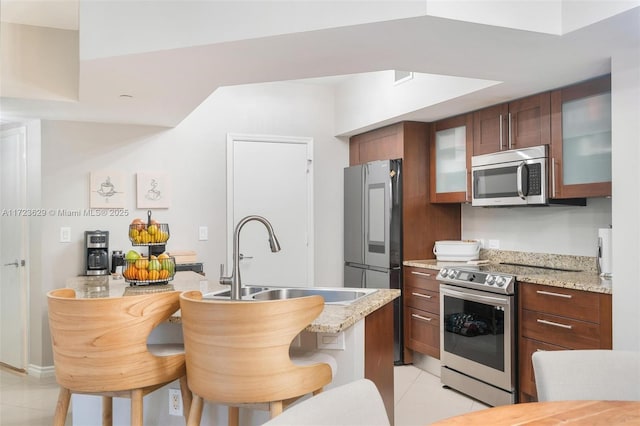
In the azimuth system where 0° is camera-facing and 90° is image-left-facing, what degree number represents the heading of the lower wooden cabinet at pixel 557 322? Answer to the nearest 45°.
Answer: approximately 45°

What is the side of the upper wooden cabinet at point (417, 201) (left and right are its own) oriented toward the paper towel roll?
left

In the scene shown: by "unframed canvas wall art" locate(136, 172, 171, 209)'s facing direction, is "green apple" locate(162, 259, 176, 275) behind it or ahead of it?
ahead

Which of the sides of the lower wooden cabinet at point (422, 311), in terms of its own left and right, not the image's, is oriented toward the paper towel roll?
left

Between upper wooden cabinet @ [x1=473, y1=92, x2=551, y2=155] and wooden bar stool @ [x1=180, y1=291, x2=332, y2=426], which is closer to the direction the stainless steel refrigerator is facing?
the wooden bar stool

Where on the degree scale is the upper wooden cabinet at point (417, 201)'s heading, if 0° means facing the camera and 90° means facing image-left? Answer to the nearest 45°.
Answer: approximately 45°

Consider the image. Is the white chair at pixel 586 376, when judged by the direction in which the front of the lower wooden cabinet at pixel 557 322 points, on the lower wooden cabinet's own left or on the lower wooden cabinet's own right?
on the lower wooden cabinet's own left

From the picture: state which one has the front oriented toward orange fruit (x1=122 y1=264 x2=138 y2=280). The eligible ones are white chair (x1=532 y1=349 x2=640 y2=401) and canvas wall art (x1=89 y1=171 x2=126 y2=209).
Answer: the canvas wall art

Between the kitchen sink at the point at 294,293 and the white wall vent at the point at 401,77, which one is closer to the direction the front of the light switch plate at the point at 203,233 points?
the kitchen sink

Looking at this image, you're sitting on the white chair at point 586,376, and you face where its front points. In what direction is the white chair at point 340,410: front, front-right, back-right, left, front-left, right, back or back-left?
front-right

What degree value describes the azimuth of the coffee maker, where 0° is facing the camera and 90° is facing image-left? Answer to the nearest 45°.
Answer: approximately 0°

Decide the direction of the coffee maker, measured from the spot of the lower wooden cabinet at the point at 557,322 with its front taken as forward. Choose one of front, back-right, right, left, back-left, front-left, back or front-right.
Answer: front-right
